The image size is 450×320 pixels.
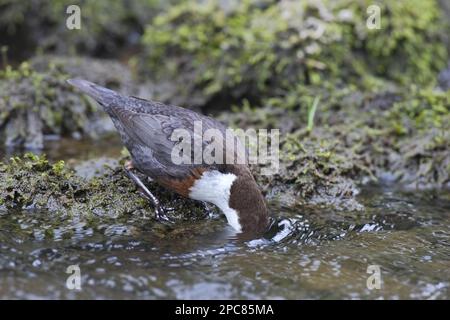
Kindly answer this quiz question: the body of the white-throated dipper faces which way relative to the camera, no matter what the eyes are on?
to the viewer's right
